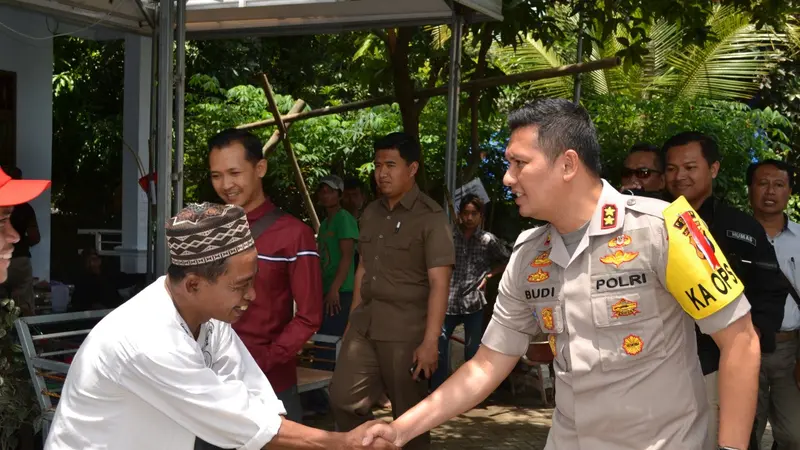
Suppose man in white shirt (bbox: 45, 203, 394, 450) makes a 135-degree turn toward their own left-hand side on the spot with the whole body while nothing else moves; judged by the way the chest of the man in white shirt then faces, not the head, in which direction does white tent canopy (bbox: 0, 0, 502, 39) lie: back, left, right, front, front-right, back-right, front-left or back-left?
front-right

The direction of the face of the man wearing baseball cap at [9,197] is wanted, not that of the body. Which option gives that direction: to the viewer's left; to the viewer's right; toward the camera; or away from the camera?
to the viewer's right

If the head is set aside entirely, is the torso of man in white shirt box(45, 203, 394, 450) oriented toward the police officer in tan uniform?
yes

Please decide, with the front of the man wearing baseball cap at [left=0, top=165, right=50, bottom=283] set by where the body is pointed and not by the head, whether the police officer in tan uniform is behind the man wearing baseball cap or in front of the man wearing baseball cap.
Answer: in front

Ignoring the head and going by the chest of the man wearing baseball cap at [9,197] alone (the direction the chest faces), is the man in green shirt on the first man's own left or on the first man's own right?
on the first man's own left

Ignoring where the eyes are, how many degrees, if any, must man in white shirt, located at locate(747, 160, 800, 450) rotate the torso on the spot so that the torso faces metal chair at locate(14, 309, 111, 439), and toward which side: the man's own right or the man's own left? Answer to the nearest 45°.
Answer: approximately 45° to the man's own right

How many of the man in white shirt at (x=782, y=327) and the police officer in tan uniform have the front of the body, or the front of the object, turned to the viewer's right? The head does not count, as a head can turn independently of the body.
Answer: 0

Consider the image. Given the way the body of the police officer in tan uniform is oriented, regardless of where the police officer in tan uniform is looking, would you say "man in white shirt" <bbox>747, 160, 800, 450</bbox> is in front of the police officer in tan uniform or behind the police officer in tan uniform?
behind

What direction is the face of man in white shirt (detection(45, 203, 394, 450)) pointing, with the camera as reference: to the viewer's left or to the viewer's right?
to the viewer's right

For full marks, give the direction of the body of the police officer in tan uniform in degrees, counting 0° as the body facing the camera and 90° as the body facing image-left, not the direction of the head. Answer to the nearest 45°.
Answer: approximately 45°

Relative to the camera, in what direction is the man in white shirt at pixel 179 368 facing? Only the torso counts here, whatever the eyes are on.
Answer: to the viewer's right

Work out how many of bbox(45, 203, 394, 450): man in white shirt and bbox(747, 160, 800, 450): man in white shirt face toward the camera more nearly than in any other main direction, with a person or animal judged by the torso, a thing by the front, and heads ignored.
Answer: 1
